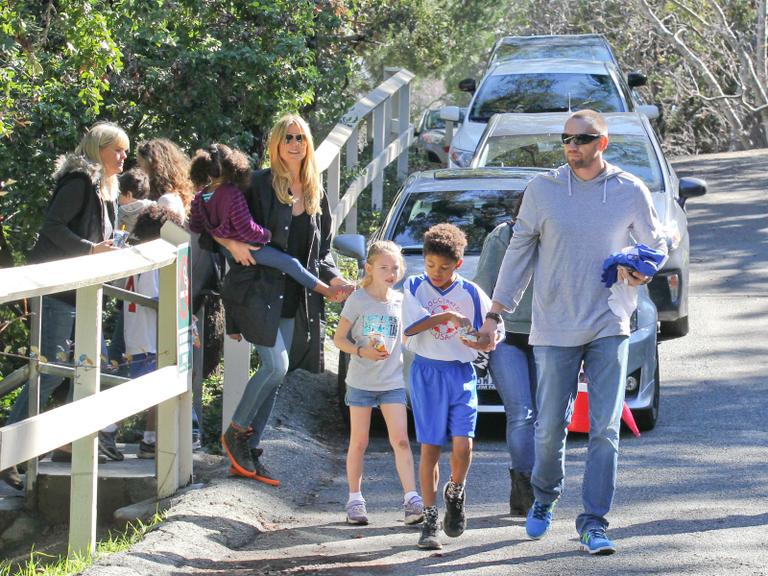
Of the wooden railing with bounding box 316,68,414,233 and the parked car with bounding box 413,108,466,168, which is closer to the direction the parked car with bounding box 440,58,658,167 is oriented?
the wooden railing

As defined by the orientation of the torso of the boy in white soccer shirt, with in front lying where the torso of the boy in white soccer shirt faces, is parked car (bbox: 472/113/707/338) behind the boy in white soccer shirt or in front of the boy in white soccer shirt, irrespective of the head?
behind

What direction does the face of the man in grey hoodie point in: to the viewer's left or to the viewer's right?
to the viewer's left

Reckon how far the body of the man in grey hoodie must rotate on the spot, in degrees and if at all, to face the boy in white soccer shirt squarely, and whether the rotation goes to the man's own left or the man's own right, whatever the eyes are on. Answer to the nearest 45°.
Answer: approximately 90° to the man's own right

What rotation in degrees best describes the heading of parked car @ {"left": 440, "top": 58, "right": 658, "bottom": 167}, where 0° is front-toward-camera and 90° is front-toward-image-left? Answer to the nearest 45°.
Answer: approximately 0°

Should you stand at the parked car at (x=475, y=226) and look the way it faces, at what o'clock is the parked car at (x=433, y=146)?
the parked car at (x=433, y=146) is roughly at 6 o'clock from the parked car at (x=475, y=226).

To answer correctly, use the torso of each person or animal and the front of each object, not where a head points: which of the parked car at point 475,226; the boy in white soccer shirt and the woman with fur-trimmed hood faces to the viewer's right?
the woman with fur-trimmed hood

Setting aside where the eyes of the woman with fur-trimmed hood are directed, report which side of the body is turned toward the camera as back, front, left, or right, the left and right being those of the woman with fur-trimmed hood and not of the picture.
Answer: right

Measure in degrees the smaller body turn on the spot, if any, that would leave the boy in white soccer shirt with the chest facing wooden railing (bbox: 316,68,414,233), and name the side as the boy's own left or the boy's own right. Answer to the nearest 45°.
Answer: approximately 180°

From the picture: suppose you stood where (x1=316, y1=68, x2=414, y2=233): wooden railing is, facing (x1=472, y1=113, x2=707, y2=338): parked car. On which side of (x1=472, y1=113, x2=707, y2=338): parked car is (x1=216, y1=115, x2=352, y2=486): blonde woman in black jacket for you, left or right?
right

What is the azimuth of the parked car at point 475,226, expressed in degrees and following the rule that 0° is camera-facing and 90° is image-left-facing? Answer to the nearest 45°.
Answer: approximately 0°
